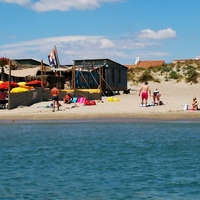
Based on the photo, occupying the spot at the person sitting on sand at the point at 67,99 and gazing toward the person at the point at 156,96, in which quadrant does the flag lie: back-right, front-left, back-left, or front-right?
back-left

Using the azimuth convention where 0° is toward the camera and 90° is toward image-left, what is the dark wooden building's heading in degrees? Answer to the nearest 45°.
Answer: approximately 45°

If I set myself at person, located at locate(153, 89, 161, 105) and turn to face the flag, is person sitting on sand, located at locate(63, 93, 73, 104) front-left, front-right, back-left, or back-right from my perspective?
front-left

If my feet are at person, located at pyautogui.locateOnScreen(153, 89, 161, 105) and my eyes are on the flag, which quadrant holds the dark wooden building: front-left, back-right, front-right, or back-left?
front-right

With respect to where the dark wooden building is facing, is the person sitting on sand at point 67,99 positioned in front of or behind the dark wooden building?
in front

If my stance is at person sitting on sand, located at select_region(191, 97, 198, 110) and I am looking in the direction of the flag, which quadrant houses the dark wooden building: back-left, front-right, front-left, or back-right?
front-right

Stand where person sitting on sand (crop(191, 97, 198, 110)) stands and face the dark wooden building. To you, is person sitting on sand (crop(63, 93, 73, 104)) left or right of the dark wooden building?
left

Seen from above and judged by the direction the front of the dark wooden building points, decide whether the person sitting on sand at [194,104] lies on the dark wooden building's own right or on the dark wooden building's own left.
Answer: on the dark wooden building's own left
